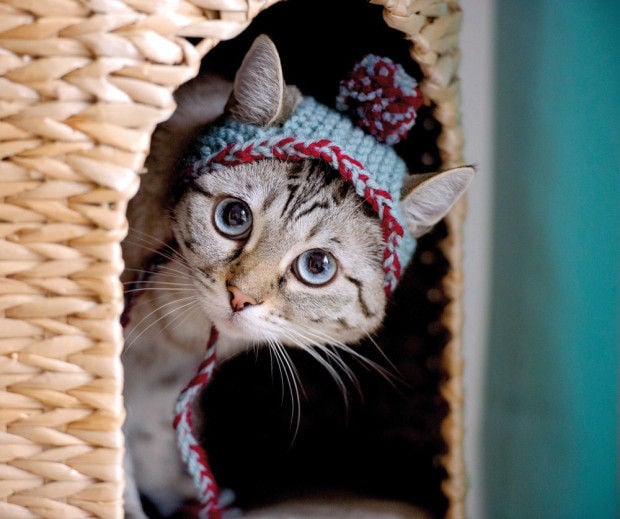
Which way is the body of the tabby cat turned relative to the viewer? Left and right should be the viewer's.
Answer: facing the viewer
